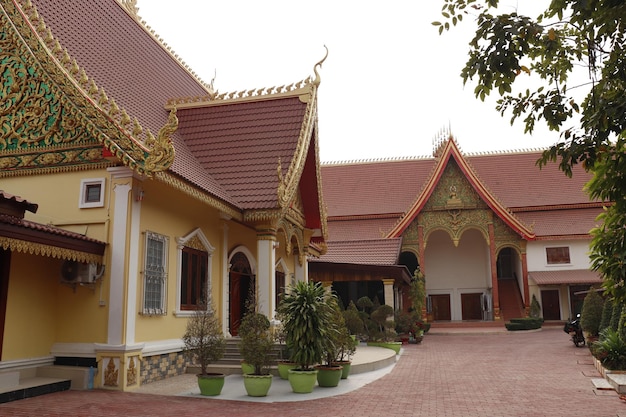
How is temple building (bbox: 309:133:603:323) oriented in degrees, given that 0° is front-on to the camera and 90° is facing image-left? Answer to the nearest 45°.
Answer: approximately 0°

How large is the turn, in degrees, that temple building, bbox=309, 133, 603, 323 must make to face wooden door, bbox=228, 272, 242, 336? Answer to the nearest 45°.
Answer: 0° — it already faces it

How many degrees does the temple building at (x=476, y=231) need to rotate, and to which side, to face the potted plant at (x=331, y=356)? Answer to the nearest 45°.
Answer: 0° — it already faces it

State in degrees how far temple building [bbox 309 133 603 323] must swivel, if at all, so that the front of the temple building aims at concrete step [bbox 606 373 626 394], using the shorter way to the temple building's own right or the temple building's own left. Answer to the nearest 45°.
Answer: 0° — it already faces it

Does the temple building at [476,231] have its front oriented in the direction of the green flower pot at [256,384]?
yes

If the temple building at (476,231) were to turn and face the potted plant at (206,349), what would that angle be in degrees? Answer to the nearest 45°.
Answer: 0° — it already faces it
